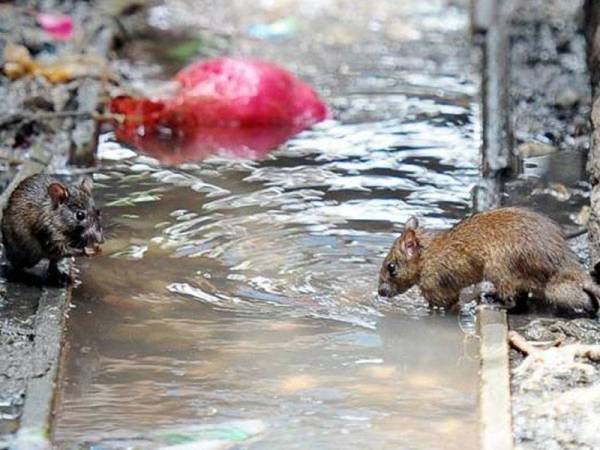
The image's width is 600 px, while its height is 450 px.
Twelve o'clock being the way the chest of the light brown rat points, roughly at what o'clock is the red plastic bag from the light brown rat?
The red plastic bag is roughly at 2 o'clock from the light brown rat.

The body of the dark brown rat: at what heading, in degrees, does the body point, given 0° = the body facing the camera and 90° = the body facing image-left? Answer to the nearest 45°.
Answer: approximately 315°

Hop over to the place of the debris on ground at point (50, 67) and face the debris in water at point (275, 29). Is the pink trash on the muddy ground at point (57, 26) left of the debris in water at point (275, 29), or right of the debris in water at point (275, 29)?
left

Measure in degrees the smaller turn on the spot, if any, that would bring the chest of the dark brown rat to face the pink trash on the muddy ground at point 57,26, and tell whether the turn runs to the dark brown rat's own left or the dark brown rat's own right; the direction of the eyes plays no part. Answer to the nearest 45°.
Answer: approximately 135° to the dark brown rat's own left

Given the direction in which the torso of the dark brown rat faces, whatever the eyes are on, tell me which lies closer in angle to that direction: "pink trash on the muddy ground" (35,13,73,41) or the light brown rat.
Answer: the light brown rat

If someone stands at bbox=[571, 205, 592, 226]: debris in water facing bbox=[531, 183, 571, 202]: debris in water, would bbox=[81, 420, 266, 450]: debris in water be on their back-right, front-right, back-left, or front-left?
back-left

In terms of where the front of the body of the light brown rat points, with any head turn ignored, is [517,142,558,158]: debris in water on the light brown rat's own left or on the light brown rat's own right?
on the light brown rat's own right

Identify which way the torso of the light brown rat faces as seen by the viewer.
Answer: to the viewer's left
